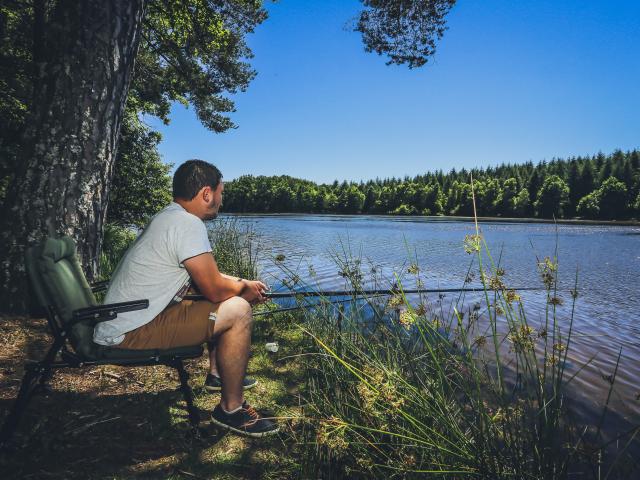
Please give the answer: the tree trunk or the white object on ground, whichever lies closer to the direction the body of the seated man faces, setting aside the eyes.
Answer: the white object on ground

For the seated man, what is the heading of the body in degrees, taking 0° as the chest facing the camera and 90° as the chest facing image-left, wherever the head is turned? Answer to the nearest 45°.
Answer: approximately 270°

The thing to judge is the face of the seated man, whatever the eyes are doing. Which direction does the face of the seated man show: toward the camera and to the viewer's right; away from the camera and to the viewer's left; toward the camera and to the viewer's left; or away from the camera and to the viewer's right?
away from the camera and to the viewer's right

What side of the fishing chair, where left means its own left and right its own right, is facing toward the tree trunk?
left

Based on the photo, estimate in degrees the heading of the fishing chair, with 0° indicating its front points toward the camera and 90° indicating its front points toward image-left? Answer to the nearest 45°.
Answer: approximately 270°

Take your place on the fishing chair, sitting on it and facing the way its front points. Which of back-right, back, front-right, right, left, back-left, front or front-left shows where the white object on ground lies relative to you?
front-left
